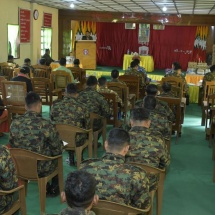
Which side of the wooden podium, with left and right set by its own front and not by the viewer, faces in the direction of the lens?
front

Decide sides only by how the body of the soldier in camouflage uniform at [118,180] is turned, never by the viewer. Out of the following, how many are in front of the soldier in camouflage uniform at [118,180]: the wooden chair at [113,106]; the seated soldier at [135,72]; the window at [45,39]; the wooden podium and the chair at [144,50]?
5

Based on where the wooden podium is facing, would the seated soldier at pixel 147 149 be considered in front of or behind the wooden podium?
in front

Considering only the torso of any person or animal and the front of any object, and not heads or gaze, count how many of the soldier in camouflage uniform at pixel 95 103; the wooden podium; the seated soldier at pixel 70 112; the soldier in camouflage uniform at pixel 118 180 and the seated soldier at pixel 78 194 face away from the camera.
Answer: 4

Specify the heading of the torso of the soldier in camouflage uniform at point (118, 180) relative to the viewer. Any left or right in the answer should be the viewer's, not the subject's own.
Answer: facing away from the viewer

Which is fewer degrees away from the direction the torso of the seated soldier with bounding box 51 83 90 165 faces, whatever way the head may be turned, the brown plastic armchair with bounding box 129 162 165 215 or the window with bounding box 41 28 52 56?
the window

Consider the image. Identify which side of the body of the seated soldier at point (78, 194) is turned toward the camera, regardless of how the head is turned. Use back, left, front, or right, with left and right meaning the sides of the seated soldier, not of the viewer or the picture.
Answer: back

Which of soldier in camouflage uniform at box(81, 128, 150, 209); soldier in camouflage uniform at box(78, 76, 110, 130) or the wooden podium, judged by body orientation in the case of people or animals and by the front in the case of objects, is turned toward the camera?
the wooden podium

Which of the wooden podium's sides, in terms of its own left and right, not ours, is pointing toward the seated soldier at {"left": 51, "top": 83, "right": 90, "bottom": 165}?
front

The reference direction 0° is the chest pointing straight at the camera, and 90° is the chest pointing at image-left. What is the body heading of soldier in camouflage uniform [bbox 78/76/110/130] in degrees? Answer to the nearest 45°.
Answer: approximately 180°

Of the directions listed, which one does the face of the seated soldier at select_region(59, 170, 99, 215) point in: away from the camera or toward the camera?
away from the camera

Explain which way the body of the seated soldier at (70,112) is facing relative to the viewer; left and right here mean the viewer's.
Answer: facing away from the viewer

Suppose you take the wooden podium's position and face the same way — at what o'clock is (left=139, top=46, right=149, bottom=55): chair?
The chair is roughly at 8 o'clock from the wooden podium.

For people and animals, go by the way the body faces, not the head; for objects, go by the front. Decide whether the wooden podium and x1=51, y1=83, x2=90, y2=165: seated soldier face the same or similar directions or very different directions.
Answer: very different directions

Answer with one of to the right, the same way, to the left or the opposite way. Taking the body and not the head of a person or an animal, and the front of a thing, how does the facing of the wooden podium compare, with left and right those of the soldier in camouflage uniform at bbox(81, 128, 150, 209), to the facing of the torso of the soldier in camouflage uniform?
the opposite way

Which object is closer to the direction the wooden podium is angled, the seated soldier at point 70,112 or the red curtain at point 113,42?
the seated soldier

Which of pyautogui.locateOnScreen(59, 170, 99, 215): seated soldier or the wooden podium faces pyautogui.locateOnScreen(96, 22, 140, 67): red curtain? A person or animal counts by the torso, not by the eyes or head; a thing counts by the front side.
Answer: the seated soldier

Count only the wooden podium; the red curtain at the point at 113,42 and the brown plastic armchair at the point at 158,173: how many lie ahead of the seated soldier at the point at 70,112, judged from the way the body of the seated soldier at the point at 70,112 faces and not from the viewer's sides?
2

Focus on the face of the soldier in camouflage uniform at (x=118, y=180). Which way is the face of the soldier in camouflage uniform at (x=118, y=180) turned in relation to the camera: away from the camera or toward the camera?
away from the camera

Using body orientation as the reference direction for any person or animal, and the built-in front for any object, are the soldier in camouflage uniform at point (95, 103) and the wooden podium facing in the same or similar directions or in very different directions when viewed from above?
very different directions

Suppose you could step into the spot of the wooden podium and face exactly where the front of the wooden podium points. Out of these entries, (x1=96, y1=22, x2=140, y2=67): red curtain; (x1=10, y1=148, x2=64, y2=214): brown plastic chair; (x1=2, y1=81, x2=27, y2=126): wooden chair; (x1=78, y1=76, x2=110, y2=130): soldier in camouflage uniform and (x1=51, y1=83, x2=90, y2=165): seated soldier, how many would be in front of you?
4
